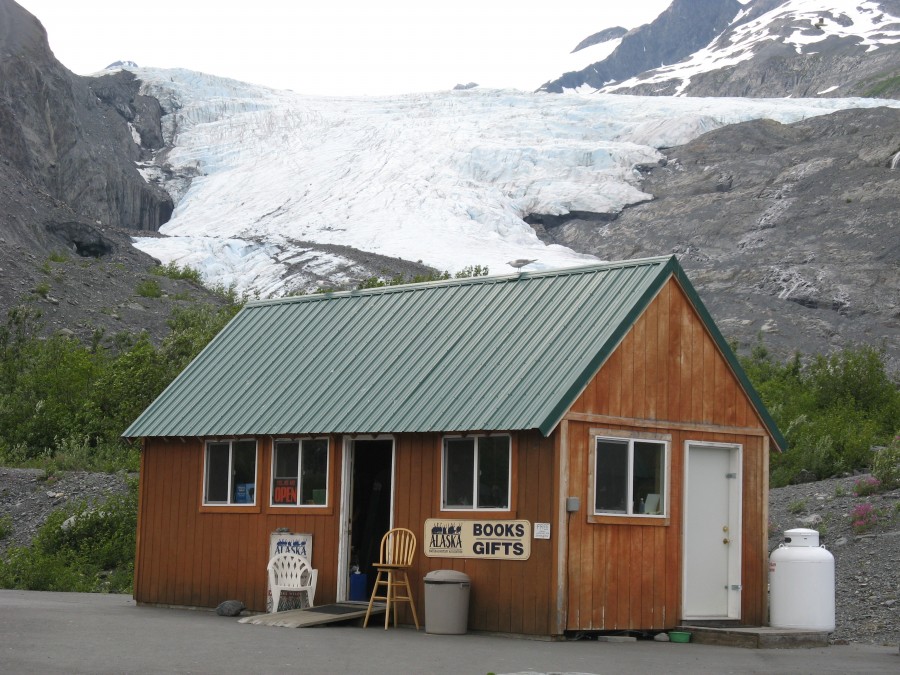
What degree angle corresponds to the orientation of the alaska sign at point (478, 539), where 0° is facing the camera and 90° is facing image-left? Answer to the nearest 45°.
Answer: approximately 0°

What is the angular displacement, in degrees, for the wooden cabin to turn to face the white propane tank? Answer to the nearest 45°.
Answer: approximately 135° to its left

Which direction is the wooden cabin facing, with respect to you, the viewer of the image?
facing the viewer and to the left of the viewer

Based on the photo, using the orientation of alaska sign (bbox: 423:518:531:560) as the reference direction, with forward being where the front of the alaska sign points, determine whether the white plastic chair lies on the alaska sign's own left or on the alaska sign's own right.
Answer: on the alaska sign's own right

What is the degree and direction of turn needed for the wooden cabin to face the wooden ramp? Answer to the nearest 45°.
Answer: approximately 45° to its right

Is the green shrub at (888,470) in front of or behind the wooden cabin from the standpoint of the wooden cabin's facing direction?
behind
